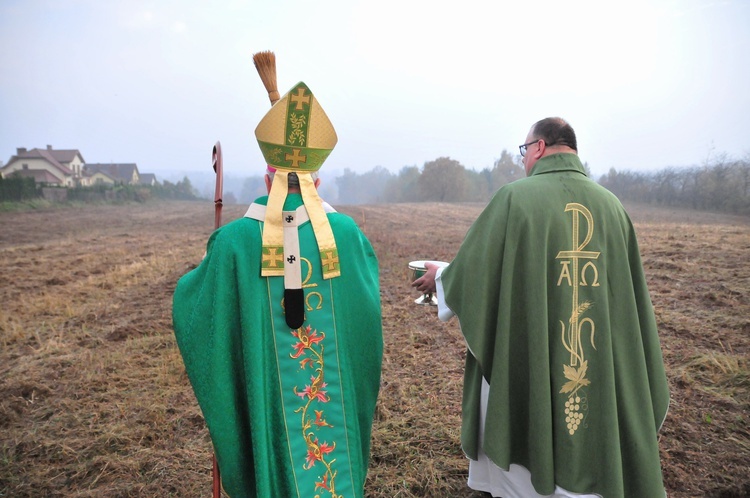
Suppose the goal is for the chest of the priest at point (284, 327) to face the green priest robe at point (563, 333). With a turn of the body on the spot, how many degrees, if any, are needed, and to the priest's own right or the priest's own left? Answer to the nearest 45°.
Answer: approximately 90° to the priest's own right

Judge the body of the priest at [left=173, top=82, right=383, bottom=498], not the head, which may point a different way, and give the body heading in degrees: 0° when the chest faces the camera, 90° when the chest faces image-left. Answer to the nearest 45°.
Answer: approximately 180°
